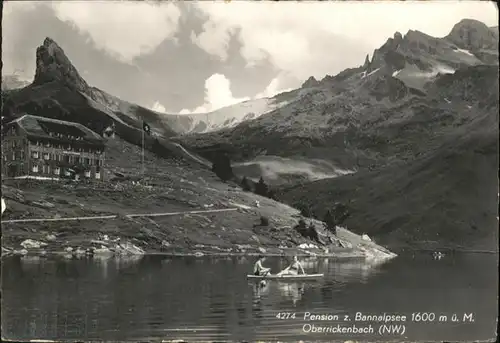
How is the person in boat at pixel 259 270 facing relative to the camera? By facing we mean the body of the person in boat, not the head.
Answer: to the viewer's right
